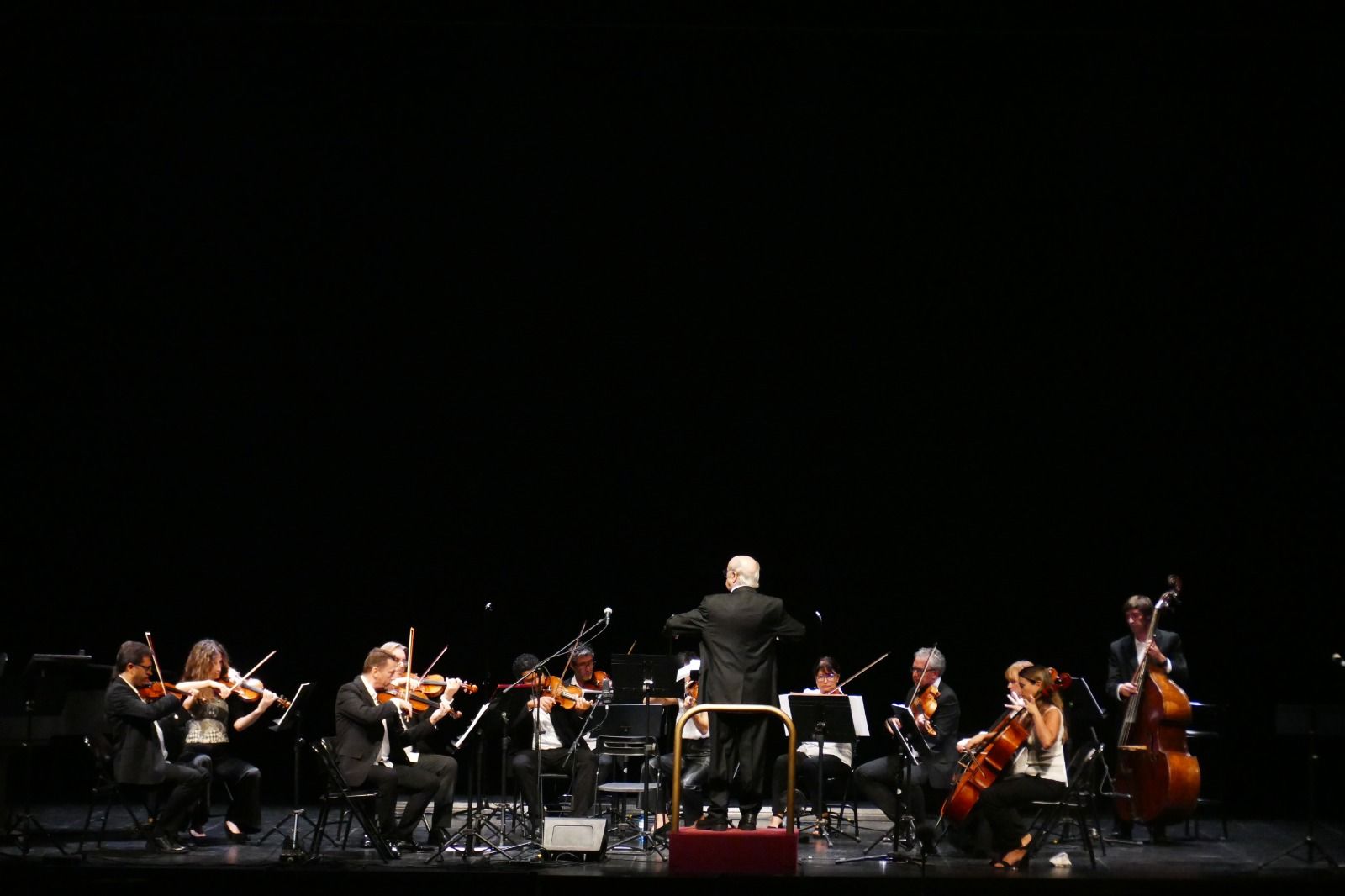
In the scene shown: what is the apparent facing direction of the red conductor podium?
away from the camera

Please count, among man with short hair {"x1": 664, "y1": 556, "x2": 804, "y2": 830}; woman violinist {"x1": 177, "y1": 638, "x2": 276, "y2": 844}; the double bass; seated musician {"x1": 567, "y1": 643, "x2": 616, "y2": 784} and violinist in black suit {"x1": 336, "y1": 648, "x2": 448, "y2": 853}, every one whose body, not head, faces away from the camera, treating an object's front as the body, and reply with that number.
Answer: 1

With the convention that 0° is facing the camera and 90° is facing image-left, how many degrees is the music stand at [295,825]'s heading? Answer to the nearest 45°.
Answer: approximately 90°

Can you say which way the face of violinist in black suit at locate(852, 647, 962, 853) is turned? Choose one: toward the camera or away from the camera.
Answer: toward the camera

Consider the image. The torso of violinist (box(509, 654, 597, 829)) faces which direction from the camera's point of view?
toward the camera

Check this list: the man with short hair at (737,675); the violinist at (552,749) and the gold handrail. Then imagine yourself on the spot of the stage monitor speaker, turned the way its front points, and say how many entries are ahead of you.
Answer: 1

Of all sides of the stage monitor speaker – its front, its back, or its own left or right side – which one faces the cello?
right

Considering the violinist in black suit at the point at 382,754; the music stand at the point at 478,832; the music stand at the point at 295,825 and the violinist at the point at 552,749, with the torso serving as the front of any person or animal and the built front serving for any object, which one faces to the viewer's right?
the violinist in black suit

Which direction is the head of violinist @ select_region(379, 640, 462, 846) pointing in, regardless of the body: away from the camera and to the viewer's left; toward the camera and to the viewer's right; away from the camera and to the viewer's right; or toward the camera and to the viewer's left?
toward the camera and to the viewer's right

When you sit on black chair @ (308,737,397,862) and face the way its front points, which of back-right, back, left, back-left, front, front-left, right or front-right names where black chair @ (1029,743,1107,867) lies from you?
front

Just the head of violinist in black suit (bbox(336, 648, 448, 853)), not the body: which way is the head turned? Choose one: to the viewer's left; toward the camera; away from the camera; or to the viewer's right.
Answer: to the viewer's right

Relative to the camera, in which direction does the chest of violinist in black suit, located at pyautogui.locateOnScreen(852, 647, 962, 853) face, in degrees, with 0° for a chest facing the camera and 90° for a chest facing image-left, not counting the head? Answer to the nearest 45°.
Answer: approximately 45°

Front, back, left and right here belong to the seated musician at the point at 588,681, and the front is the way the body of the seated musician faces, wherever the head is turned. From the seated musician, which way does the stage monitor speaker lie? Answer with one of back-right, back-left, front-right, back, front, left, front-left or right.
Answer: front-right

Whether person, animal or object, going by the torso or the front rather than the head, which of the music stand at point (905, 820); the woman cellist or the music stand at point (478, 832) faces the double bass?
the music stand at point (905, 820)

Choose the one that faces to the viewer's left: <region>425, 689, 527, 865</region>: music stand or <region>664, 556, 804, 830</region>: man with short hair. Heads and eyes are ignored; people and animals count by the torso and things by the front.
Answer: the music stand

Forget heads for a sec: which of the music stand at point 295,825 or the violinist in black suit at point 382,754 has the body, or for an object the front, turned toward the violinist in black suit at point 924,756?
the violinist in black suit at point 382,754

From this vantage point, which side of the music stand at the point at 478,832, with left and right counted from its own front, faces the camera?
left

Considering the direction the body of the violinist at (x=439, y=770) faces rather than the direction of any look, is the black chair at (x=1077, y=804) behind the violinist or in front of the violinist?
in front

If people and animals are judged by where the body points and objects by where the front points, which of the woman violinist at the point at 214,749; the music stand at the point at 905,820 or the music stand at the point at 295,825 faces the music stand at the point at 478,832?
the woman violinist

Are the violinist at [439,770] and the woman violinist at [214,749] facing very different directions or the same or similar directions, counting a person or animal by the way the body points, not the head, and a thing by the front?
same or similar directions

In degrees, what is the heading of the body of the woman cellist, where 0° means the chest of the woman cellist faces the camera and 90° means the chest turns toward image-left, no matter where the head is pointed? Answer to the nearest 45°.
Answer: approximately 90°

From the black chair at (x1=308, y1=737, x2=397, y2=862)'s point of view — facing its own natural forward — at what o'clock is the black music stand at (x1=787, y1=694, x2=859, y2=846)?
The black music stand is roughly at 12 o'clock from the black chair.
